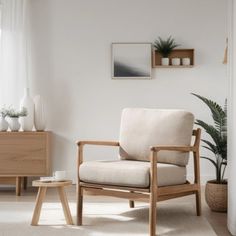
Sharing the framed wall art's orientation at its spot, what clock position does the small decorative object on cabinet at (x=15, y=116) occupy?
The small decorative object on cabinet is roughly at 2 o'clock from the framed wall art.

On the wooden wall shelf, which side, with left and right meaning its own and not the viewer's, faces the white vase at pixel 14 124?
right

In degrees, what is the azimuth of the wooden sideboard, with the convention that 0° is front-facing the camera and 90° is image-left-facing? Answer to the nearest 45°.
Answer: approximately 0°

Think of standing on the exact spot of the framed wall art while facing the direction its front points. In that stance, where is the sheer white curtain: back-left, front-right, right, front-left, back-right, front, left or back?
right

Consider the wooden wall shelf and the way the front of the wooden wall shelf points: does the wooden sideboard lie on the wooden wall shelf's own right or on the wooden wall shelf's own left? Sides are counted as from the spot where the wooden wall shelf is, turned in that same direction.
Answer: on the wooden wall shelf's own right

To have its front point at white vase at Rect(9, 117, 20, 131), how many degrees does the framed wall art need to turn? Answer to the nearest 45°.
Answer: approximately 45° to its right

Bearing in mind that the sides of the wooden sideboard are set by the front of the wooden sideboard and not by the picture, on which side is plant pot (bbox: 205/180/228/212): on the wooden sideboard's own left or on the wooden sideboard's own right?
on the wooden sideboard's own left

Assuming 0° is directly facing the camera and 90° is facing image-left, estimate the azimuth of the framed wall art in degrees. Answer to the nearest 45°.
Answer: approximately 0°

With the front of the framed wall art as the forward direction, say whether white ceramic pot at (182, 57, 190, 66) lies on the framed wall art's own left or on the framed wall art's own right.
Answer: on the framed wall art's own left
